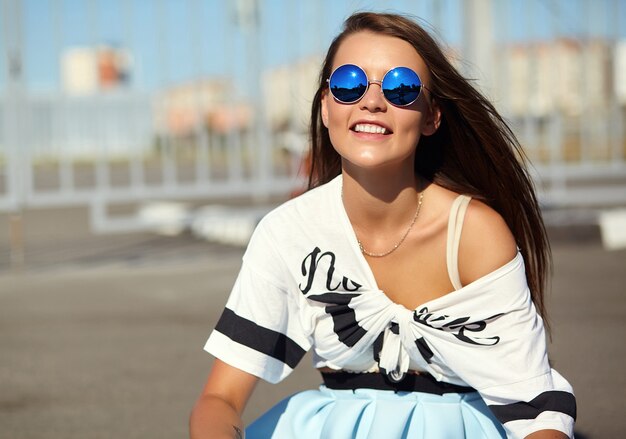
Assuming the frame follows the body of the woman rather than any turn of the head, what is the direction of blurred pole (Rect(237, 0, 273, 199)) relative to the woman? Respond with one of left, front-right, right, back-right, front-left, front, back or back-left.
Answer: back

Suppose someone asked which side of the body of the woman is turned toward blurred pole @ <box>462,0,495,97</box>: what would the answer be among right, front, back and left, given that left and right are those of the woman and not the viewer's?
back

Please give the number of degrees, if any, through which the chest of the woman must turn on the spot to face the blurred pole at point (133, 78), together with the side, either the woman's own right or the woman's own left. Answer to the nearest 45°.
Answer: approximately 180°

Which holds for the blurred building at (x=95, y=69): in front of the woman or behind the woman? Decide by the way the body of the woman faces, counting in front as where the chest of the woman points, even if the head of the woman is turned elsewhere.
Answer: behind

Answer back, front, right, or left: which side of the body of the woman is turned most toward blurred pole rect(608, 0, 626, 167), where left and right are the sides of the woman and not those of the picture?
back

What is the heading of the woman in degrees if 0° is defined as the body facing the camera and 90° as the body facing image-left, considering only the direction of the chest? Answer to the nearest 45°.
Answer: approximately 0°

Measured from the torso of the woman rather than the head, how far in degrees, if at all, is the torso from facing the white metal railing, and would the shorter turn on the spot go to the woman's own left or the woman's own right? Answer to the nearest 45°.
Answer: approximately 180°

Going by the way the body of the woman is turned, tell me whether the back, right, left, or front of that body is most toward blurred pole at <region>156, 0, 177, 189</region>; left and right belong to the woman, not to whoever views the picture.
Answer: back
